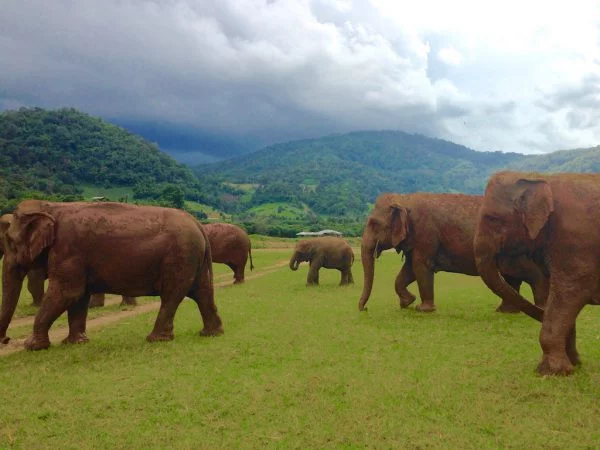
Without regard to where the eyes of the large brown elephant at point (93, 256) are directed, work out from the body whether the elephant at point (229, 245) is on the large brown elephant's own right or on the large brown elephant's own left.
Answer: on the large brown elephant's own right

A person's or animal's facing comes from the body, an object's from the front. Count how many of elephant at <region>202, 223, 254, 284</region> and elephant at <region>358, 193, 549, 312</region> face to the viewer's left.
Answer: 2

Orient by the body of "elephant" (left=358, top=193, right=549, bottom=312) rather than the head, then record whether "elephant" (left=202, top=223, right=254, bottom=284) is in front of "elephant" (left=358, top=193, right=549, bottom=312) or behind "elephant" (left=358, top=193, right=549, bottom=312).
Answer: in front

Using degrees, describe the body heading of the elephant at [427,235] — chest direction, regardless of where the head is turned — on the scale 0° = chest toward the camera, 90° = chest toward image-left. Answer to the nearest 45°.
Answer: approximately 90°

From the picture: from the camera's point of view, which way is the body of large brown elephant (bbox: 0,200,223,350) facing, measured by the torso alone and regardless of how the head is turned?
to the viewer's left

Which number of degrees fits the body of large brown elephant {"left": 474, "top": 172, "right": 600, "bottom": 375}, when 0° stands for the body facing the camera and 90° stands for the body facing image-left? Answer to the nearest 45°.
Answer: approximately 90°

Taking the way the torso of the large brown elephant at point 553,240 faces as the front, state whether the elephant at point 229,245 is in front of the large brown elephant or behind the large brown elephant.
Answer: in front

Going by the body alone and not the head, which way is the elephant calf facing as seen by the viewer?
to the viewer's left

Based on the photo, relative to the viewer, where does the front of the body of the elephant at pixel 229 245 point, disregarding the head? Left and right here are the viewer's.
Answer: facing to the left of the viewer

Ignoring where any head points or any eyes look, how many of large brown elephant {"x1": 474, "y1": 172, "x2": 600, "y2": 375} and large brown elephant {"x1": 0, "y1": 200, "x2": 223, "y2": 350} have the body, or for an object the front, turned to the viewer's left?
2

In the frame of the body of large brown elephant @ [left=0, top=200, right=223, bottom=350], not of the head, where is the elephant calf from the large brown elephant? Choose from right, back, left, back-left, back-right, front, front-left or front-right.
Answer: back-right
